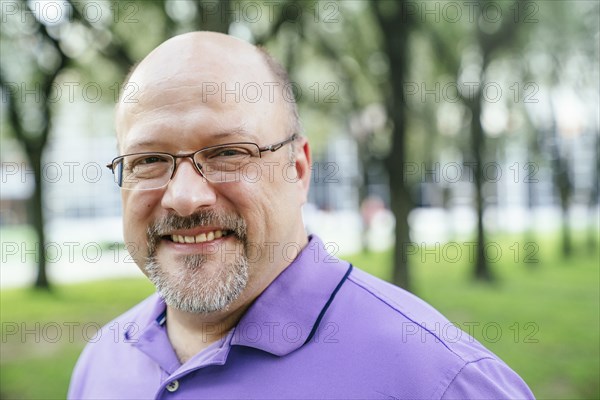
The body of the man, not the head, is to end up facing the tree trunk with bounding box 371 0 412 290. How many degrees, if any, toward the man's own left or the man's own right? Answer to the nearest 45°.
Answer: approximately 135° to the man's own right

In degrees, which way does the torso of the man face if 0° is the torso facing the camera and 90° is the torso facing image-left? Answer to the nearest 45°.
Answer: approximately 45°

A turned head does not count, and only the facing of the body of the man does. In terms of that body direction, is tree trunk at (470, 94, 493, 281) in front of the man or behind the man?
behind
